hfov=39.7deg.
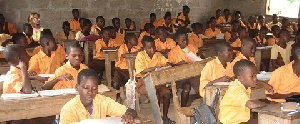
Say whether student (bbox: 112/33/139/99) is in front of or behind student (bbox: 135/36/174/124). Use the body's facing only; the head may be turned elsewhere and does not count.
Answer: behind

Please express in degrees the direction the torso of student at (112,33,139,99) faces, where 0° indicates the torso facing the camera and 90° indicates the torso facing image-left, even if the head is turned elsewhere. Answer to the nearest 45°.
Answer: approximately 315°

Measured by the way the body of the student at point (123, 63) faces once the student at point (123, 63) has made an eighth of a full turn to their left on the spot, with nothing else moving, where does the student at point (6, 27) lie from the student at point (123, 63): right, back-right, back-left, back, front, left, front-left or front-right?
back-left

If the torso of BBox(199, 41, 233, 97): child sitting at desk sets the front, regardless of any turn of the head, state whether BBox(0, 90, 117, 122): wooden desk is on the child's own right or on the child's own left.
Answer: on the child's own right

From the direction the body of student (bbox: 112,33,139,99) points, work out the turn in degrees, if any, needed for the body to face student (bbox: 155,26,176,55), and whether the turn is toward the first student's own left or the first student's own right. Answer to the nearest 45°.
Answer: approximately 90° to the first student's own left

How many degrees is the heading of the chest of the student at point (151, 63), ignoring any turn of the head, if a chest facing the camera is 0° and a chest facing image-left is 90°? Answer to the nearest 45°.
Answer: approximately 315°
